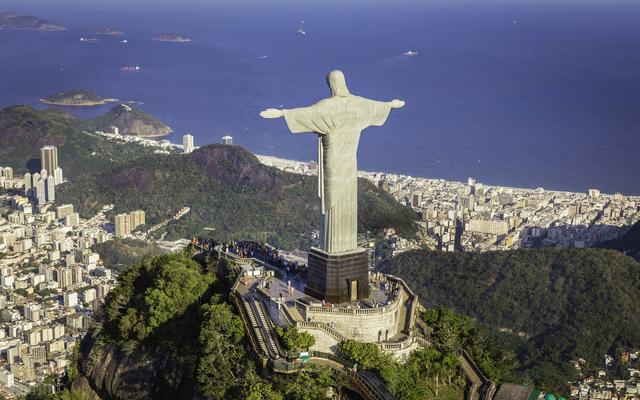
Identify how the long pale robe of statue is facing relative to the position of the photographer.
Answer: facing away from the viewer and to the left of the viewer

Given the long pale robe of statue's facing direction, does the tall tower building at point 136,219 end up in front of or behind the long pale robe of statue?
in front
